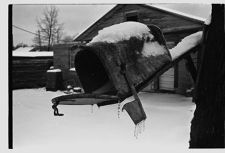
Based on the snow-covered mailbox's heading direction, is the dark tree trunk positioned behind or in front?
behind

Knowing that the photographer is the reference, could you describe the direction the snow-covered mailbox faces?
facing the viewer and to the left of the viewer

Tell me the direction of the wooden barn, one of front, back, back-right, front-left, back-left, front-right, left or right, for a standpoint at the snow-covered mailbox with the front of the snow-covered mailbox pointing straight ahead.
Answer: back-right
